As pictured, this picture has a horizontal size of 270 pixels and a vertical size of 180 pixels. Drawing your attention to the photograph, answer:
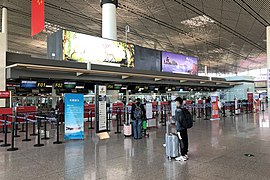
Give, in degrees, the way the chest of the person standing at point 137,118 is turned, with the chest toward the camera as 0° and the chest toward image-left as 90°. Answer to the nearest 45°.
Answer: approximately 180°

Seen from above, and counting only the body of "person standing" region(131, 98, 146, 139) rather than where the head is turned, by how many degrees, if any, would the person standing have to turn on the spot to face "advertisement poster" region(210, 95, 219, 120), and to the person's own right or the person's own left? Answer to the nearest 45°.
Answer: approximately 45° to the person's own right

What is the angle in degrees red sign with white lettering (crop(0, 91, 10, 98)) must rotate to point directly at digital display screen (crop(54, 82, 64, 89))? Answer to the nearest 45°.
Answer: approximately 90° to its left

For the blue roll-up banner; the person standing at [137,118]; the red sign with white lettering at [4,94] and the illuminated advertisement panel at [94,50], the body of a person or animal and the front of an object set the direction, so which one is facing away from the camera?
the person standing

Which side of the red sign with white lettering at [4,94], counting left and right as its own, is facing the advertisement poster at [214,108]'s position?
left

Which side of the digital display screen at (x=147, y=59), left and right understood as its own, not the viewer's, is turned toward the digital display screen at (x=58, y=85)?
right

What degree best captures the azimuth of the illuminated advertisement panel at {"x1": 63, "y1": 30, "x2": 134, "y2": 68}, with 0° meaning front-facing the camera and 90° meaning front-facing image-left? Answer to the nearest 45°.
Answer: approximately 315°

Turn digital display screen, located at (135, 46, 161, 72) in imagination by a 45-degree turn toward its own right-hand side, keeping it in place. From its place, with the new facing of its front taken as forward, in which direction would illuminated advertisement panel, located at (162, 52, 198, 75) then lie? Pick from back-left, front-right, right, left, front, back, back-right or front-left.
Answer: back-left

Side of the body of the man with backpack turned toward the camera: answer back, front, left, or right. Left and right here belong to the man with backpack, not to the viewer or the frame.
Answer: left

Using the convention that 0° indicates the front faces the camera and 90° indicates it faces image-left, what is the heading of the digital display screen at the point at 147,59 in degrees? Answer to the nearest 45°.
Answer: approximately 315°

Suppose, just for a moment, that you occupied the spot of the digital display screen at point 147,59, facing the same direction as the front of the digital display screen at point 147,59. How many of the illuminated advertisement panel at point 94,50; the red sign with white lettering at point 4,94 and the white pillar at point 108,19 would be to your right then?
3
